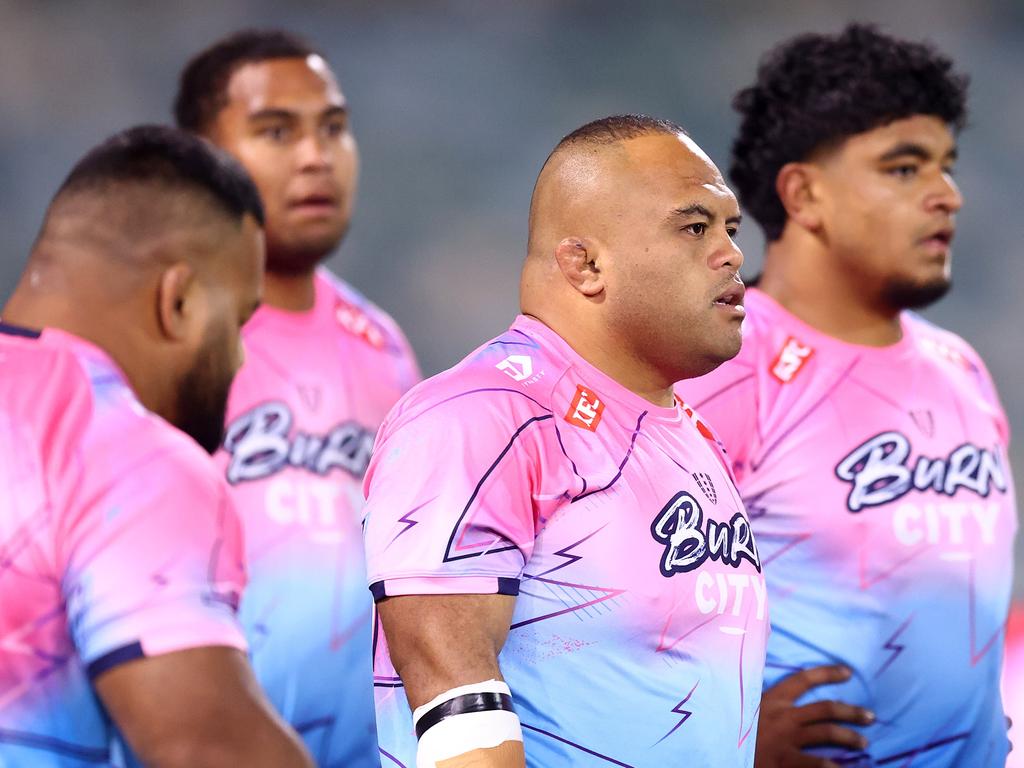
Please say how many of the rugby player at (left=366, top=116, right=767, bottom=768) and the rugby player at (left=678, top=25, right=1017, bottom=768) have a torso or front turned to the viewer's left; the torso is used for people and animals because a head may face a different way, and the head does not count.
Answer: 0

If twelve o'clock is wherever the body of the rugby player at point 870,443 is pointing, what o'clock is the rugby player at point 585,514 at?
the rugby player at point 585,514 is roughly at 2 o'clock from the rugby player at point 870,443.

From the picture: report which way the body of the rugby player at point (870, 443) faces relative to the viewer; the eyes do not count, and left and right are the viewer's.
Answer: facing the viewer and to the right of the viewer

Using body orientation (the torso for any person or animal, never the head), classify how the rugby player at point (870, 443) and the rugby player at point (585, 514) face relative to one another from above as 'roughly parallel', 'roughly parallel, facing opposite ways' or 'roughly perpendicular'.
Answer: roughly parallel

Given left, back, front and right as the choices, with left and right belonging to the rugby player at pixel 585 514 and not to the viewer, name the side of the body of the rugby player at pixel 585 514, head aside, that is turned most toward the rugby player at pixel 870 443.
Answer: left
